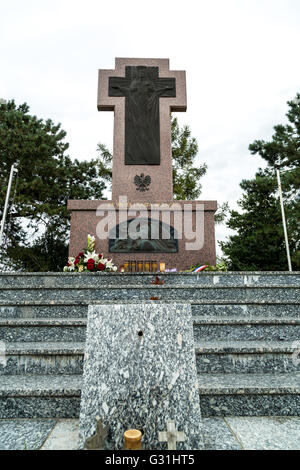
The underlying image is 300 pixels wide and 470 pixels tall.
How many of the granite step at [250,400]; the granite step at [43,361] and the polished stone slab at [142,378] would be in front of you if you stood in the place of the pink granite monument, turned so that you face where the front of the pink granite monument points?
3

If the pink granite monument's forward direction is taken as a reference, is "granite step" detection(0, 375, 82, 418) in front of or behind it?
in front

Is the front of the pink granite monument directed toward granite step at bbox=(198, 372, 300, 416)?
yes

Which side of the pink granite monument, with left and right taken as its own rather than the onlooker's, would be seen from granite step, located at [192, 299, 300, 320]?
front

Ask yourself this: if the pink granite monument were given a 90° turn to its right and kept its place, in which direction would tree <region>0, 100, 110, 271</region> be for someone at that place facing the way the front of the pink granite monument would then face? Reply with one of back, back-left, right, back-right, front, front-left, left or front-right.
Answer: front-right

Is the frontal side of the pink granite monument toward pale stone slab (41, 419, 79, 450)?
yes

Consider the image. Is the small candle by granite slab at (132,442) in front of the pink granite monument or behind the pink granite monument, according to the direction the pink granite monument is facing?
in front

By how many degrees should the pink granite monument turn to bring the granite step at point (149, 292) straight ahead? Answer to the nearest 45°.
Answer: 0° — it already faces it

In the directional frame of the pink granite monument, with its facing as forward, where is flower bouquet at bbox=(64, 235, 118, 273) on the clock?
The flower bouquet is roughly at 1 o'clock from the pink granite monument.

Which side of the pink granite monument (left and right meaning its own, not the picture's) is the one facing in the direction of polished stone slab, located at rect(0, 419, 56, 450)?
front

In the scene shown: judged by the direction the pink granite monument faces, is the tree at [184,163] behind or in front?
behind

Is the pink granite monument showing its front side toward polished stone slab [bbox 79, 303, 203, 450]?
yes

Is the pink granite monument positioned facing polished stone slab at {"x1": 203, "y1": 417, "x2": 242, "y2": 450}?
yes

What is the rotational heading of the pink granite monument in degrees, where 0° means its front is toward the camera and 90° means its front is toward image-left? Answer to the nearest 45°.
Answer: approximately 0°

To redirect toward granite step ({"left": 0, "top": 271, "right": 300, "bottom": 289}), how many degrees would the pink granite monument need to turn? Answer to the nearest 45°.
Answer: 0° — it already faces it
